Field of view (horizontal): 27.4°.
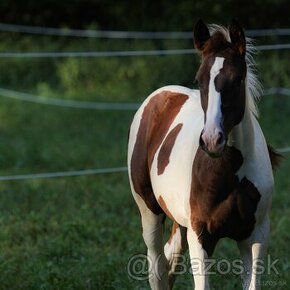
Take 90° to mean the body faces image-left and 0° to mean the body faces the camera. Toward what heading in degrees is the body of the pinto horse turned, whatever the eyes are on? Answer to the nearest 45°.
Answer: approximately 315°
